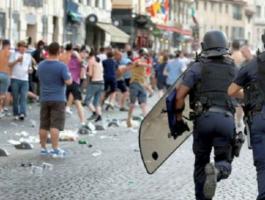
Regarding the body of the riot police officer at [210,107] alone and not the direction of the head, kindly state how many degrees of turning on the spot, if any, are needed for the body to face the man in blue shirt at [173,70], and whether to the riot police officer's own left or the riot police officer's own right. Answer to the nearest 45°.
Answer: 0° — they already face them

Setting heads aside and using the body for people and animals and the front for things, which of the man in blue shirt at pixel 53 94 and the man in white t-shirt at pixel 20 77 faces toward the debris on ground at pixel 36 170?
the man in white t-shirt

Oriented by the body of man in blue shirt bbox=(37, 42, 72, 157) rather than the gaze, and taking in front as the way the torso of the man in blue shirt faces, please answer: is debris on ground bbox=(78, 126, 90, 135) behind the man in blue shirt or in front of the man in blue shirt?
in front

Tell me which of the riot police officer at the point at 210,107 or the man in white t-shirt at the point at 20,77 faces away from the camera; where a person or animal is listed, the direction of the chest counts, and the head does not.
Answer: the riot police officer

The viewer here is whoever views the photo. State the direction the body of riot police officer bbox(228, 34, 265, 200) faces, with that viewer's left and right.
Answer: facing away from the viewer

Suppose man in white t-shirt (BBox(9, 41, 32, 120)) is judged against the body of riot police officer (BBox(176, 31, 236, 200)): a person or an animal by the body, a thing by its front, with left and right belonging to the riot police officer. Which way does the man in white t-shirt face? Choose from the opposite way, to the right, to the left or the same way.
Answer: the opposite way

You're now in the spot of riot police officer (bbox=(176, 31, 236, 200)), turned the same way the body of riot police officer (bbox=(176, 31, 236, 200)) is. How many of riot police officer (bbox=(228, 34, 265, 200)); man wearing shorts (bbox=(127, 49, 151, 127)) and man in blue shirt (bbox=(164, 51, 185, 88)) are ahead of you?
2

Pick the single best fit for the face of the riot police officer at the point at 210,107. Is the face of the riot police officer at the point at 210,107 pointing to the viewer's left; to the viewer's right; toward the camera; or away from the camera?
away from the camera

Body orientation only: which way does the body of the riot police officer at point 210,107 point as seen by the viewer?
away from the camera

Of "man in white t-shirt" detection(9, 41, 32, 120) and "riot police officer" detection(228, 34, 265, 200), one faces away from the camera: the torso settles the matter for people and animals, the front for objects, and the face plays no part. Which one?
the riot police officer

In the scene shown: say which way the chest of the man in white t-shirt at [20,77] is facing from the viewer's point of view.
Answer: toward the camera

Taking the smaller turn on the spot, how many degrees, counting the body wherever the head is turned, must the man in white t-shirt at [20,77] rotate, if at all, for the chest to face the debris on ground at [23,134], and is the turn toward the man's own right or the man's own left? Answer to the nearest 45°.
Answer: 0° — they already face it
